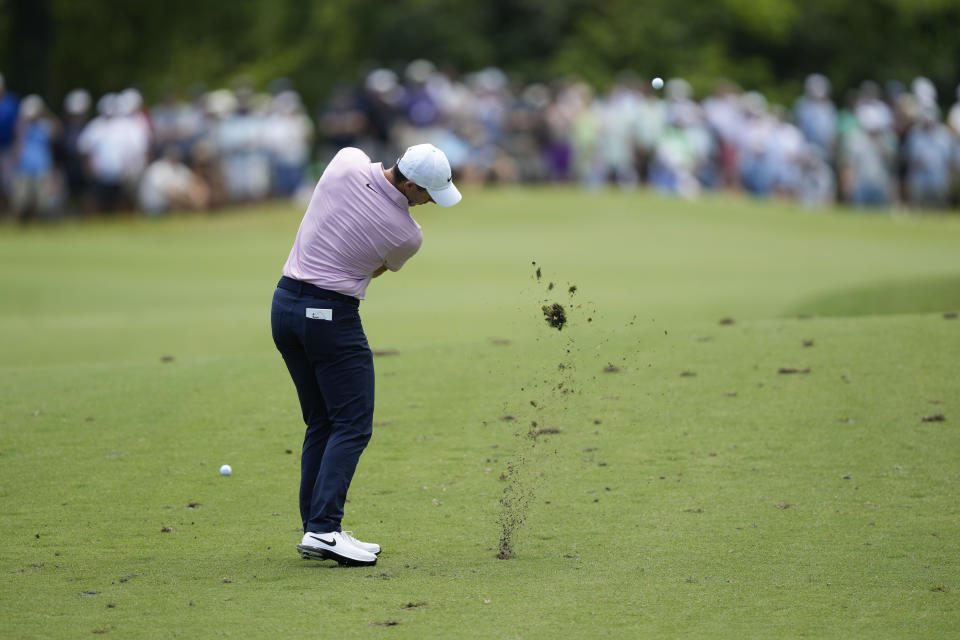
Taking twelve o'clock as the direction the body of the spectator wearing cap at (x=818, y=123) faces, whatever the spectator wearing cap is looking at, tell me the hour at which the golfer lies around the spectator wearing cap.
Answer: The golfer is roughly at 12 o'clock from the spectator wearing cap.

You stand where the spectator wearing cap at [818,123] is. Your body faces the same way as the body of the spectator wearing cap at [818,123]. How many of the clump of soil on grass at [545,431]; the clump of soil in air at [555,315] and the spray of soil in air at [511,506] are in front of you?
3

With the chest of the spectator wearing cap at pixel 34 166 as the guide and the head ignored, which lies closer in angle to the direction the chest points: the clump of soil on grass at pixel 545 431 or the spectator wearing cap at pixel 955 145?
the clump of soil on grass

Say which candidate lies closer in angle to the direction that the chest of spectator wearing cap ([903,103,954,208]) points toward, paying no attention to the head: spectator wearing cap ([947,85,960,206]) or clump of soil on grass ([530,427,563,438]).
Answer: the clump of soil on grass

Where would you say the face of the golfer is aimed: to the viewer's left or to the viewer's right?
to the viewer's right

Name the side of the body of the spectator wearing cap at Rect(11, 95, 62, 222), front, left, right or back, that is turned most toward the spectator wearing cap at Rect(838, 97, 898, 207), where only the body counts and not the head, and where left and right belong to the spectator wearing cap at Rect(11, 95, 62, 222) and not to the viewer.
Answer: left

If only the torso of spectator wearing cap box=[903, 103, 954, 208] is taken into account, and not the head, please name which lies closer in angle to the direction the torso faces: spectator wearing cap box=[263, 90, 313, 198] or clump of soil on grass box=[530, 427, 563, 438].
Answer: the clump of soil on grass

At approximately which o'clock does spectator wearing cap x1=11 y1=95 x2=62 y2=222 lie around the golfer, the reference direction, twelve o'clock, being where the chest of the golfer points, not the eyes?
The spectator wearing cap is roughly at 10 o'clock from the golfer.

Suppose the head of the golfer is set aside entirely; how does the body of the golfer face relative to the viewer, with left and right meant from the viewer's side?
facing away from the viewer and to the right of the viewer

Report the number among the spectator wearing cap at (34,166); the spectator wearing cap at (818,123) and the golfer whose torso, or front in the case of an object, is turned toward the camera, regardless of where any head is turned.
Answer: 2
